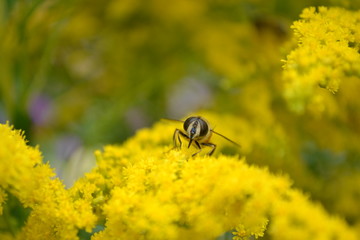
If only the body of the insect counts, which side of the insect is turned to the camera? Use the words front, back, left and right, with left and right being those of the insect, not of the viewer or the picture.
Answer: front
